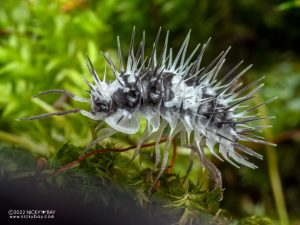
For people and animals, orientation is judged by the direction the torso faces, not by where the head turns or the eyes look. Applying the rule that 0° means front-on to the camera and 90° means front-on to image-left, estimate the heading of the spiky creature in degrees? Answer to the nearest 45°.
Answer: approximately 90°
